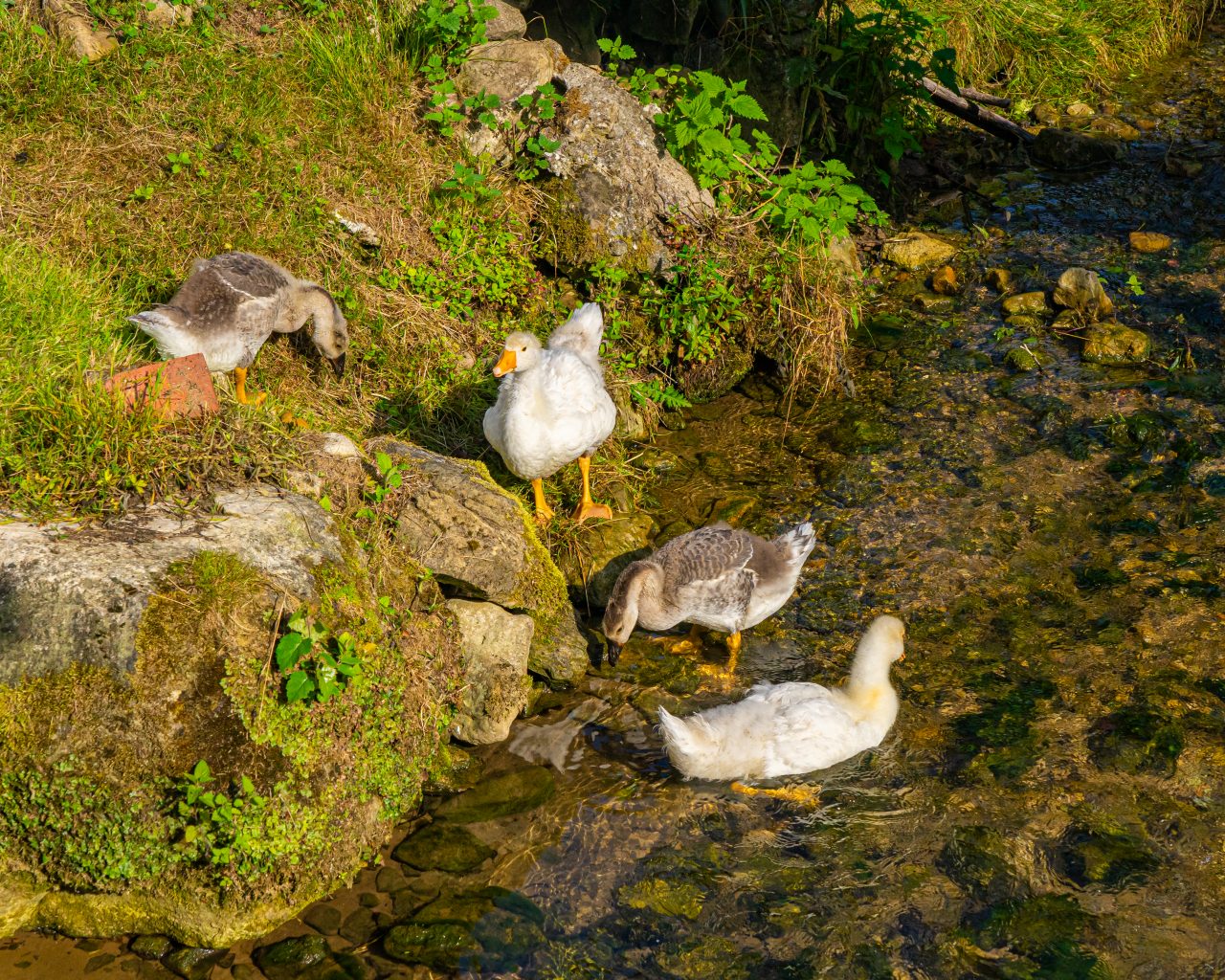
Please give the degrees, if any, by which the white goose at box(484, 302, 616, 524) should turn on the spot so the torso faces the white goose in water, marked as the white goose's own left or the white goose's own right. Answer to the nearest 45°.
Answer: approximately 90° to the white goose's own left

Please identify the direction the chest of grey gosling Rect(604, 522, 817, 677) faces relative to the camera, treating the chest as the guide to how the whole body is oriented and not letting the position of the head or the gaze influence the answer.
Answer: to the viewer's left

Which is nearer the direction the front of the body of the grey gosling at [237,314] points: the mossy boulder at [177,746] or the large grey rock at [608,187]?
the large grey rock

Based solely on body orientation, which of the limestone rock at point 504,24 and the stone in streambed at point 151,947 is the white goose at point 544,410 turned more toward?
the stone in streambed

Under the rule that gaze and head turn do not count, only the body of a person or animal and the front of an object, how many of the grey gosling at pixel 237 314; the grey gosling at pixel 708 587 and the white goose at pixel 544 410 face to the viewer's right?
1

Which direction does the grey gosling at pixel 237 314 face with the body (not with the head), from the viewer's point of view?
to the viewer's right

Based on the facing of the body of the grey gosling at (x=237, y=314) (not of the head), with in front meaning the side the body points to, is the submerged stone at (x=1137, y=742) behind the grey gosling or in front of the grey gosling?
in front

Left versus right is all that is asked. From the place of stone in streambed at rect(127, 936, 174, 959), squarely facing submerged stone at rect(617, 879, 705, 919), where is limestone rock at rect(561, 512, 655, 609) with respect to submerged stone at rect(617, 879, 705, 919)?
left

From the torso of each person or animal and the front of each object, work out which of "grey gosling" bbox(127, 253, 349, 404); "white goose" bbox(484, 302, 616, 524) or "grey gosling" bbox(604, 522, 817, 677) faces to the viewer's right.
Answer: "grey gosling" bbox(127, 253, 349, 404)

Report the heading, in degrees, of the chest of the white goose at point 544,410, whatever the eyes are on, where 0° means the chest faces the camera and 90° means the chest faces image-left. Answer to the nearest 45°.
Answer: approximately 45°

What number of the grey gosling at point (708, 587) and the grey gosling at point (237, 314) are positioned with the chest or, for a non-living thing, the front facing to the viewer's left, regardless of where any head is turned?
1

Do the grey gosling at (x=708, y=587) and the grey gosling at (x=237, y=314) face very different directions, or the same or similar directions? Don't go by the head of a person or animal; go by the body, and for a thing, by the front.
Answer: very different directions

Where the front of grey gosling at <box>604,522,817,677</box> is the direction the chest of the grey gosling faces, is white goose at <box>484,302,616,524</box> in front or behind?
in front

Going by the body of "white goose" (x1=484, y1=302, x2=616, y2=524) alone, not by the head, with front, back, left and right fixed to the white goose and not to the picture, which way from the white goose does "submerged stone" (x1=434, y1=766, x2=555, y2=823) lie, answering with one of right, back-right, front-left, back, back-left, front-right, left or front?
front-left

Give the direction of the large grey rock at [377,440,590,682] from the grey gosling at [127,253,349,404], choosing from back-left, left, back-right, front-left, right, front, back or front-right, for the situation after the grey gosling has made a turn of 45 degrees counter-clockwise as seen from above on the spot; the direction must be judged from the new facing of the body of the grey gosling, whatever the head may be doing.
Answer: right
